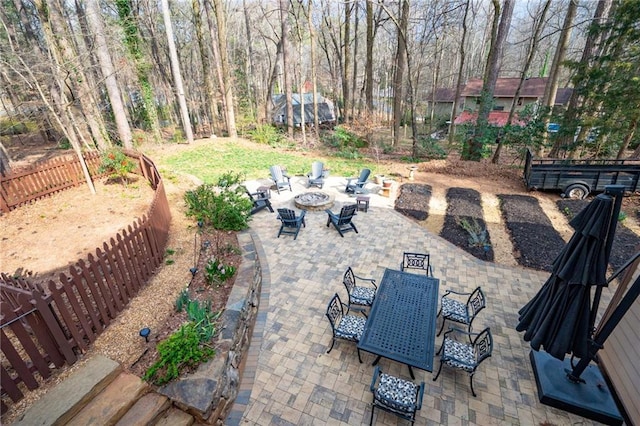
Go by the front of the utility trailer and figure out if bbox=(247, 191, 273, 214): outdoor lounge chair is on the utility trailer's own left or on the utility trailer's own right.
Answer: on the utility trailer's own right

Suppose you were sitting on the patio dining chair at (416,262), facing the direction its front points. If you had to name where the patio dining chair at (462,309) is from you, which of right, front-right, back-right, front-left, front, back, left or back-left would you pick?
front-left

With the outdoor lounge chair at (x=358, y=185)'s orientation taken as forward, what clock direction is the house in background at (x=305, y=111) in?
The house in background is roughly at 4 o'clock from the outdoor lounge chair.

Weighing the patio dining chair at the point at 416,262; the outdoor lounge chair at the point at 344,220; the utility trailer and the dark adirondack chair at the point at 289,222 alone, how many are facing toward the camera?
1

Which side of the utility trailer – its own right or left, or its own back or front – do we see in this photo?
right

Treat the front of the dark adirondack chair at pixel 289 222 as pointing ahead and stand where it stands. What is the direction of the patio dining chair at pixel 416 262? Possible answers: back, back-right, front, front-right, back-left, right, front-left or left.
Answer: right

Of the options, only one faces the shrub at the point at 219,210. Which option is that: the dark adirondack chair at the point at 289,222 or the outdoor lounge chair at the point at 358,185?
the outdoor lounge chair

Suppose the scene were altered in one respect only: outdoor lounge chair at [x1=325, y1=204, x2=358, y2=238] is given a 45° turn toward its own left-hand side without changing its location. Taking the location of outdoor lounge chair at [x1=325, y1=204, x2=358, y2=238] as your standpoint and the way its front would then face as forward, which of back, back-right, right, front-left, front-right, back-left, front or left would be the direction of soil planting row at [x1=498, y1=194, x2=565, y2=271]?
back

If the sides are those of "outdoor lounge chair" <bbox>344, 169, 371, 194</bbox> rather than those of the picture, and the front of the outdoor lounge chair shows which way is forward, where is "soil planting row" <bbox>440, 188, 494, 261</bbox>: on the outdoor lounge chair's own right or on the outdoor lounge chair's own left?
on the outdoor lounge chair's own left

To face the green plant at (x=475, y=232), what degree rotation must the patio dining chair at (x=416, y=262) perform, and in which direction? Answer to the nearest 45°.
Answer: approximately 135° to its left

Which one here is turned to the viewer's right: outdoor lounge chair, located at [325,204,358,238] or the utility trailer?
the utility trailer

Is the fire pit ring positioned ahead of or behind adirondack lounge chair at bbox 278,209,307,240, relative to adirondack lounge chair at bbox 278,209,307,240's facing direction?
ahead

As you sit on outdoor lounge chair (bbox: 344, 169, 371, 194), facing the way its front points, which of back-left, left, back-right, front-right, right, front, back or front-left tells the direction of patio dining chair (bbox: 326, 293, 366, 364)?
front-left

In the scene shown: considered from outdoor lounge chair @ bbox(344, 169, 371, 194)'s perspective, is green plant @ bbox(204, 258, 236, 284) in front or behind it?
in front

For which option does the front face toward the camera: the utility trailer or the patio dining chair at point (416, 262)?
the patio dining chair

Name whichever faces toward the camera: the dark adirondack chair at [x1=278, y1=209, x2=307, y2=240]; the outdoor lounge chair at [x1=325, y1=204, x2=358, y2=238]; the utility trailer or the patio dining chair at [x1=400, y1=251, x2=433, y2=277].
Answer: the patio dining chair at [x1=400, y1=251, x2=433, y2=277]

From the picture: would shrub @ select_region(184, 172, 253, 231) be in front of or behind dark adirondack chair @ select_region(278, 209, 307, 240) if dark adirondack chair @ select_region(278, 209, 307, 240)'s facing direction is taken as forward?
behind

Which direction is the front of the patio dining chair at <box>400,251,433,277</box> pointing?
toward the camera

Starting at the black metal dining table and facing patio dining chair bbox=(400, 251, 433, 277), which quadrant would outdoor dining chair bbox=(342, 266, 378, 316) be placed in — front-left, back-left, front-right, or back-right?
front-left

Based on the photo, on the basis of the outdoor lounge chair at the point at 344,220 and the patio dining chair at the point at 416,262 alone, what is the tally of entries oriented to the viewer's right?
0

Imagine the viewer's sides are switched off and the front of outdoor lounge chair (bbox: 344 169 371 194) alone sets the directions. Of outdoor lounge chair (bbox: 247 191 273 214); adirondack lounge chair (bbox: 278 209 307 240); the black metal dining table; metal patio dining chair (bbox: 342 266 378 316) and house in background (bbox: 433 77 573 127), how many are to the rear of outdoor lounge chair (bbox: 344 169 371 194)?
1

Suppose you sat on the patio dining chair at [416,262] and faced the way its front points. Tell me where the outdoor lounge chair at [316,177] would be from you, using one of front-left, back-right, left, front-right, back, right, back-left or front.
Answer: back-right

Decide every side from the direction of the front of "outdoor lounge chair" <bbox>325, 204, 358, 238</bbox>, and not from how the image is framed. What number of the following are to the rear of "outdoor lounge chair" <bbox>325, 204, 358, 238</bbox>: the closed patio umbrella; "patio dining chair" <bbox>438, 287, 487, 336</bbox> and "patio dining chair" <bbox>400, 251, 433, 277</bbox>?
3
